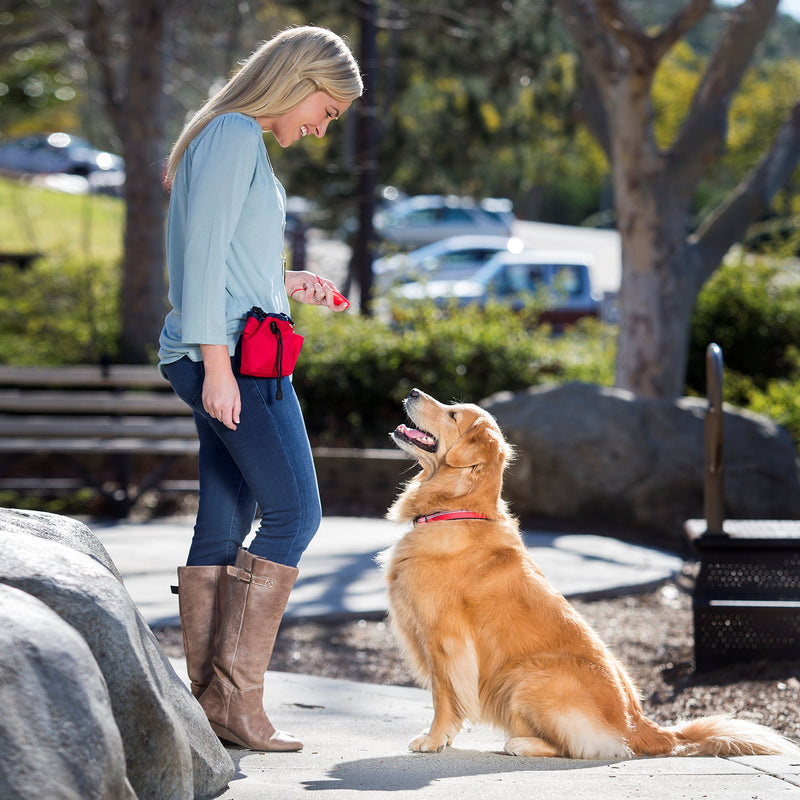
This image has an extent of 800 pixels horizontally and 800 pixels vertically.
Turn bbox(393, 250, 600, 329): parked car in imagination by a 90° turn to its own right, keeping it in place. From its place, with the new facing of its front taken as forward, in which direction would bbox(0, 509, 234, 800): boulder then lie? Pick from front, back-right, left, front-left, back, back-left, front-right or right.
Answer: back

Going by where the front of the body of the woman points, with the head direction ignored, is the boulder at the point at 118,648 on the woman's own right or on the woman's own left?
on the woman's own right

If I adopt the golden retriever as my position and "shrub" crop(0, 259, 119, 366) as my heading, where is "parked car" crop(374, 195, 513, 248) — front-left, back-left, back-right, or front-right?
front-right

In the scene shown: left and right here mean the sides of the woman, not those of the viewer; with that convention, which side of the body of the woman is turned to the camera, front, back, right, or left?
right

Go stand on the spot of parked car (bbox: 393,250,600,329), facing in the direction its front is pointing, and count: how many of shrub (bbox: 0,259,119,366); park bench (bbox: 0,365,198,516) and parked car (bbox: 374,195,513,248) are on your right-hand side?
1

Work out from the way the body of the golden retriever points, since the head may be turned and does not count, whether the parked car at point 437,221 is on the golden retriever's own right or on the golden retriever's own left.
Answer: on the golden retriever's own right

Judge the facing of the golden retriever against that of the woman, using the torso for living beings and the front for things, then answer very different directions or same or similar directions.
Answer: very different directions

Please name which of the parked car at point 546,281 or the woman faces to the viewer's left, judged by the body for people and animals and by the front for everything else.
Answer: the parked car

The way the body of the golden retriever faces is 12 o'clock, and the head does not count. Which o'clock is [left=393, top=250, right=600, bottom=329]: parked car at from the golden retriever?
The parked car is roughly at 3 o'clock from the golden retriever.

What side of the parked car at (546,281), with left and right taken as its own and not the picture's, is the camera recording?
left

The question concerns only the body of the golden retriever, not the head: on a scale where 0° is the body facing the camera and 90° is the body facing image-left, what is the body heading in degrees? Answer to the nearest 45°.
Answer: approximately 90°

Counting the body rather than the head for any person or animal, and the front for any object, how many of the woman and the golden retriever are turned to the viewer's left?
1

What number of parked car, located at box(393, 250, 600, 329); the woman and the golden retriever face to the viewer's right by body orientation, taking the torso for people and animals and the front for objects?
1

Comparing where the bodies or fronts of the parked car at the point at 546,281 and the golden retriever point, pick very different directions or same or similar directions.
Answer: same or similar directions
